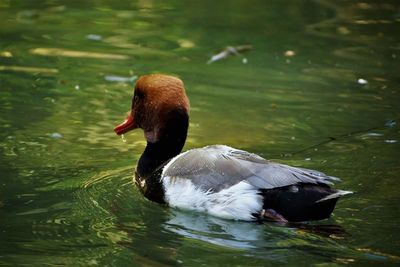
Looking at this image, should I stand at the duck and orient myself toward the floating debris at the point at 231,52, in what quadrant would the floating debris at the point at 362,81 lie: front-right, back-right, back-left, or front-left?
front-right

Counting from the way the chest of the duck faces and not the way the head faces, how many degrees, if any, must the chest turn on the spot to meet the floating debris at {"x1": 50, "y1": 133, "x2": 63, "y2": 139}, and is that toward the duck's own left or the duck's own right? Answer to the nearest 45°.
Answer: approximately 45° to the duck's own right

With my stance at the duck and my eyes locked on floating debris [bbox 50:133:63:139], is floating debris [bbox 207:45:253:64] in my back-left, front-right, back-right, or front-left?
front-right

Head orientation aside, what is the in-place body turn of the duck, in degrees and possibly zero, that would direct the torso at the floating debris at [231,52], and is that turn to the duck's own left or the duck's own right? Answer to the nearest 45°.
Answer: approximately 90° to the duck's own right

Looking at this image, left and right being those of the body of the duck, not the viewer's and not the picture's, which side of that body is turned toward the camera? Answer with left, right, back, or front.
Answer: left

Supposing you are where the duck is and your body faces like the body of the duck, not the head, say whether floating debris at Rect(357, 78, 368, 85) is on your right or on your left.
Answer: on your right
